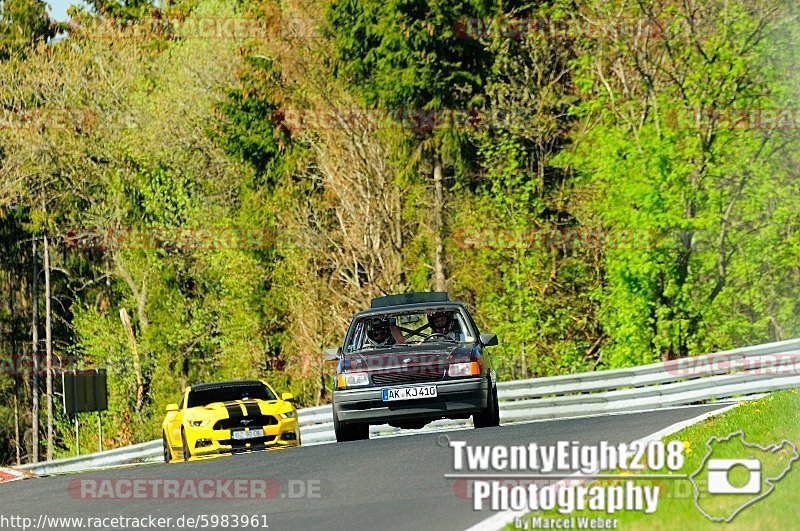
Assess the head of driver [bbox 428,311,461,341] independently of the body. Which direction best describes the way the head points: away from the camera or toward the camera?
toward the camera

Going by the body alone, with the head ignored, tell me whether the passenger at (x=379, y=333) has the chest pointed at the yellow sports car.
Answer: no

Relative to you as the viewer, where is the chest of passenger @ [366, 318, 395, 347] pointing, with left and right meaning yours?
facing the viewer

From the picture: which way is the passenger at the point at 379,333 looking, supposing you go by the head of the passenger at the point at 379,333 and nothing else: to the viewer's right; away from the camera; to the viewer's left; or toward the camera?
toward the camera

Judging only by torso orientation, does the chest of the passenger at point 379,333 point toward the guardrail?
no

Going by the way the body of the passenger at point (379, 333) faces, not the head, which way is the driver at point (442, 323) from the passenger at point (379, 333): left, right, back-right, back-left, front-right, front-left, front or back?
left
